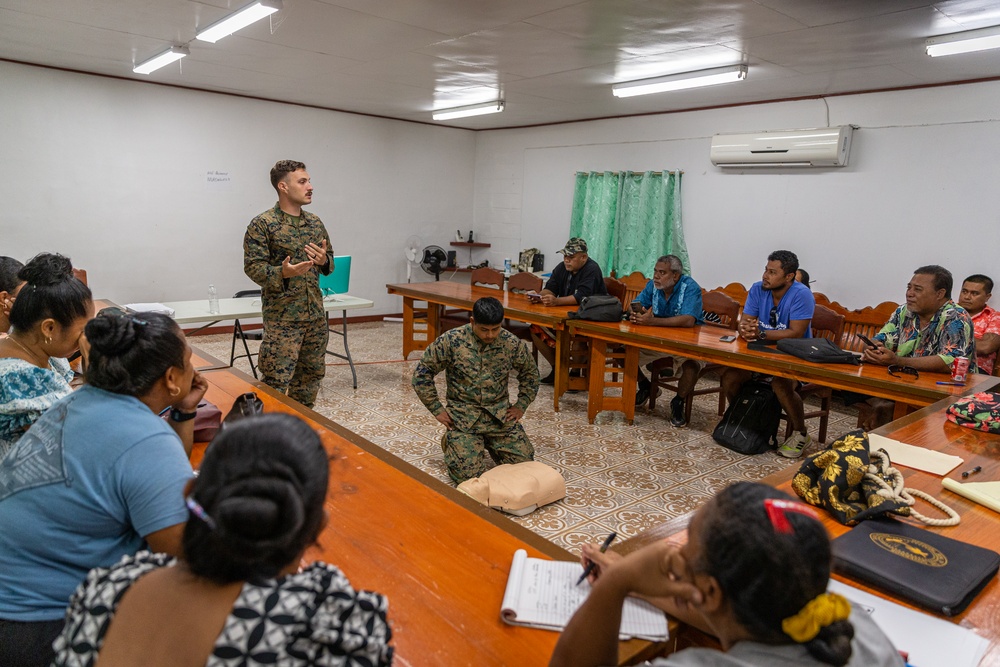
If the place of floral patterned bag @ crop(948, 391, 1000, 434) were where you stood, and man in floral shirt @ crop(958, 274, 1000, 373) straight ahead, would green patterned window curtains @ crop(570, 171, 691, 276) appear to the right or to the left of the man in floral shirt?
left

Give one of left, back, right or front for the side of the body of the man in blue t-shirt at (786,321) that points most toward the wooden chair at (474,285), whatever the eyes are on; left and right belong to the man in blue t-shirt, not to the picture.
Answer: right

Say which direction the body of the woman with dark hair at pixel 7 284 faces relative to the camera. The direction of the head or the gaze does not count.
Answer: to the viewer's right

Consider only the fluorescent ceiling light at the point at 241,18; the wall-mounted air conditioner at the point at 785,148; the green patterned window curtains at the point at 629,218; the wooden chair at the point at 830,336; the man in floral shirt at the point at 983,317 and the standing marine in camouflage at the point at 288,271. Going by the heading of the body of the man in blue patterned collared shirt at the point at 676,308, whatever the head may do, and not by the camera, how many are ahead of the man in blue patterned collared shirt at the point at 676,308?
2

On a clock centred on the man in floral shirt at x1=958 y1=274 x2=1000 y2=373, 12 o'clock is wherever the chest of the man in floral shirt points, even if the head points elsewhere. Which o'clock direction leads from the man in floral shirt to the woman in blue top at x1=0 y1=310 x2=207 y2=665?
The woman in blue top is roughly at 11 o'clock from the man in floral shirt.

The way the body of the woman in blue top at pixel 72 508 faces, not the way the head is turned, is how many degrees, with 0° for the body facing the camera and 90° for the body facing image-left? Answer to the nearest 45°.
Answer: approximately 225°

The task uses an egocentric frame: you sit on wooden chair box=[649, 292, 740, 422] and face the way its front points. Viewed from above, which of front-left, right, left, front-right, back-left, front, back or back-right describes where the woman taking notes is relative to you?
front-left

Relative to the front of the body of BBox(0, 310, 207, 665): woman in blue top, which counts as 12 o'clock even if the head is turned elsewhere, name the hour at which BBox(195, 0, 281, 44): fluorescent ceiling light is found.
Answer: The fluorescent ceiling light is roughly at 11 o'clock from the woman in blue top.

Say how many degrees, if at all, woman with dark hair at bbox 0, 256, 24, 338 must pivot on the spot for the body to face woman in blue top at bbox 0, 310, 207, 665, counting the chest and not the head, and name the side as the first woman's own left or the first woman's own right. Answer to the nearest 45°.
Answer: approximately 90° to the first woman's own right

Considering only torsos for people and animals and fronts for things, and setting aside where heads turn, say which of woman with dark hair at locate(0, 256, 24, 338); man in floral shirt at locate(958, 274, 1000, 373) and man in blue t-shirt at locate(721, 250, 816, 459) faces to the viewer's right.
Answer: the woman with dark hair

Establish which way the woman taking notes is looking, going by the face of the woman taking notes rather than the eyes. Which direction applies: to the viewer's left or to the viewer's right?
to the viewer's left
